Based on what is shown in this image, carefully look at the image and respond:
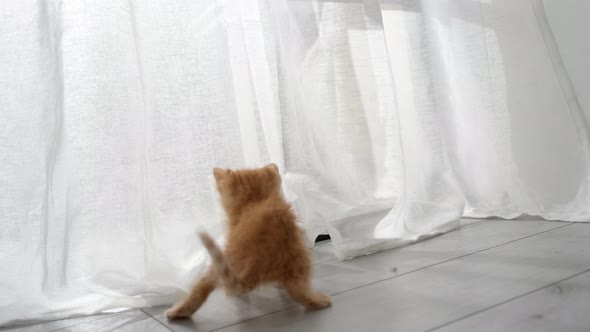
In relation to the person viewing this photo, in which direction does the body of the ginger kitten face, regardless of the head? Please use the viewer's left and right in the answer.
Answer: facing away from the viewer
